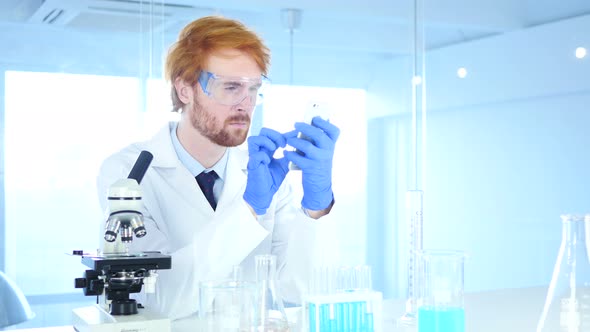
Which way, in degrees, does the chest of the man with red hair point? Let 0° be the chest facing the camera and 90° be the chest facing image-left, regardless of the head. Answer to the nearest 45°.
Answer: approximately 315°

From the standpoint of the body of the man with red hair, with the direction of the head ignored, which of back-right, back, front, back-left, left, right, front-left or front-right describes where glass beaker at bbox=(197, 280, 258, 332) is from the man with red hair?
front-right

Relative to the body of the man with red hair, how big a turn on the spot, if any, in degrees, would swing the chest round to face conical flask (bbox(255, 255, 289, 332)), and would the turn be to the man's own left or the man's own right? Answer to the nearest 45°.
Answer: approximately 45° to the man's own right

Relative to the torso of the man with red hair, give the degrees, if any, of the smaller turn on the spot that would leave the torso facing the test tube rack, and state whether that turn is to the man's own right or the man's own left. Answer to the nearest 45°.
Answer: approximately 45° to the man's own right

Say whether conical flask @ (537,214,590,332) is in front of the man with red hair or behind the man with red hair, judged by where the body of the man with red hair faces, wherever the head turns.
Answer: in front

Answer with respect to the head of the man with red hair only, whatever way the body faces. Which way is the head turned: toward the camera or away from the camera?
toward the camera

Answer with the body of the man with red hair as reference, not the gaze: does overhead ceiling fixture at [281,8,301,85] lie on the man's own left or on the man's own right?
on the man's own left

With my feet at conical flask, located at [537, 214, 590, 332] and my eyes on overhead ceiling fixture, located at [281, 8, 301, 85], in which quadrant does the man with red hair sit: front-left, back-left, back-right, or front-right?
front-left

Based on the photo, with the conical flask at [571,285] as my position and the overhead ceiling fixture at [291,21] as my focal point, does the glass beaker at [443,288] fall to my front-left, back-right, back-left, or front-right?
front-left

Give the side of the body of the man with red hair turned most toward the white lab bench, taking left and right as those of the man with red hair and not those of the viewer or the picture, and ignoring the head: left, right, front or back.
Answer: front
